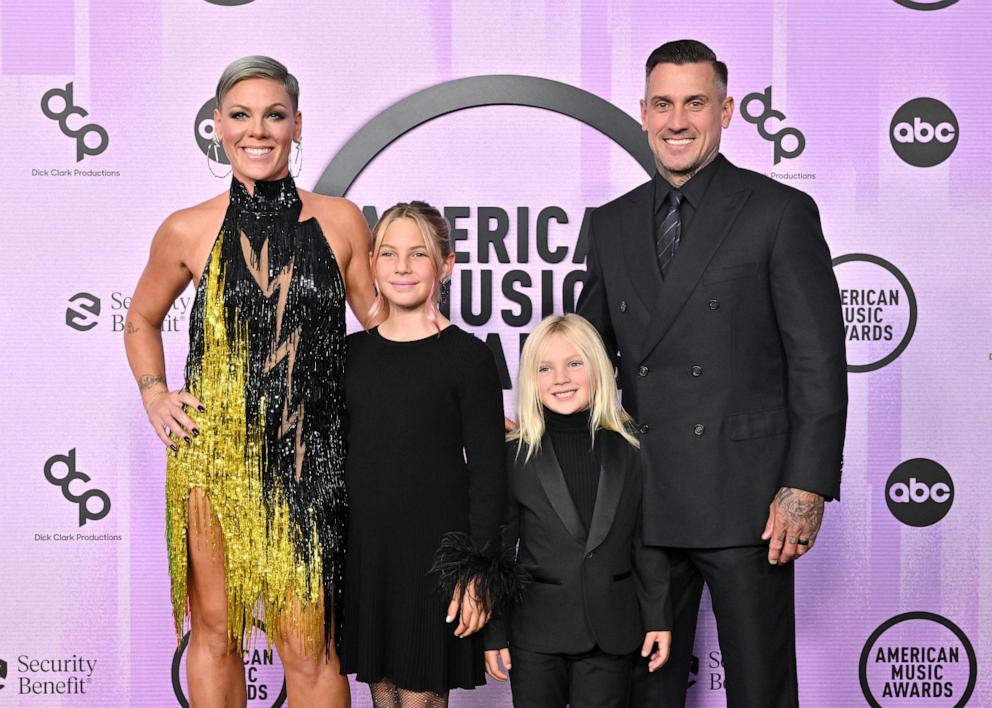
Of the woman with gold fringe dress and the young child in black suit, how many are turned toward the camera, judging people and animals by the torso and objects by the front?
2

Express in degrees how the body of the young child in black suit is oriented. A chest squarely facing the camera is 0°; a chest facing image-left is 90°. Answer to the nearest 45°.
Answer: approximately 0°

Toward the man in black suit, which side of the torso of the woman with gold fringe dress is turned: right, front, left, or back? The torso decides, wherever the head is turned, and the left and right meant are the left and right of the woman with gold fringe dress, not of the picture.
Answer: left
